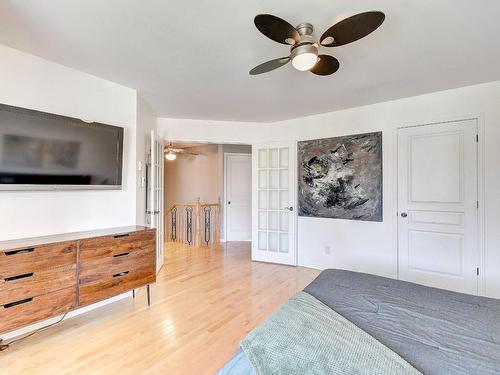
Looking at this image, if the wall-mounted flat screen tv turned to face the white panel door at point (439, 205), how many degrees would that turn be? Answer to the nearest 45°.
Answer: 0° — it already faces it

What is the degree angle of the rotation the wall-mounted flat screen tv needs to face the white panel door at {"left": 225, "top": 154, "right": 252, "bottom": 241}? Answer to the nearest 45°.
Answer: approximately 90° to its left

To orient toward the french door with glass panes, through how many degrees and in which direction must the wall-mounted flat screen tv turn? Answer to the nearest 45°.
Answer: approximately 45° to its left

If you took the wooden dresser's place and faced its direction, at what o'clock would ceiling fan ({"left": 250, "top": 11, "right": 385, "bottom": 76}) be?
The ceiling fan is roughly at 12 o'clock from the wooden dresser.

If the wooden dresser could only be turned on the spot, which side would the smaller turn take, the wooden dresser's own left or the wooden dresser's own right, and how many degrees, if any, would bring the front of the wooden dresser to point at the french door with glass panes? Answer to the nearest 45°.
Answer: approximately 45° to the wooden dresser's own left

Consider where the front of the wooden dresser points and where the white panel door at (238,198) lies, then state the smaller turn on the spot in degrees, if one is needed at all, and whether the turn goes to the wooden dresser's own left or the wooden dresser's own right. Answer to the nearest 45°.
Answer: approximately 90° to the wooden dresser's own left

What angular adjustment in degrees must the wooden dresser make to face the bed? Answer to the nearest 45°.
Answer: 0° — it already faces it

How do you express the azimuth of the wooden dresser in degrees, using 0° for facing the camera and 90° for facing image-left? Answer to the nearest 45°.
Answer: approximately 315°
